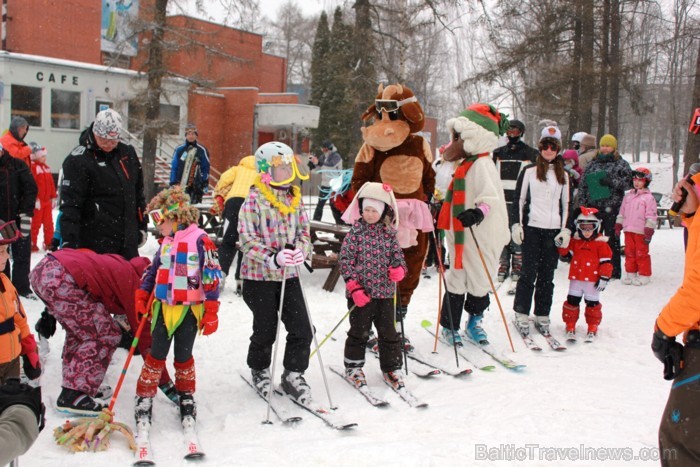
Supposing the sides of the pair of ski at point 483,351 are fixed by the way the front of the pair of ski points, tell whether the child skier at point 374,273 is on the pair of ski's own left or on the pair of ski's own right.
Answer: on the pair of ski's own right

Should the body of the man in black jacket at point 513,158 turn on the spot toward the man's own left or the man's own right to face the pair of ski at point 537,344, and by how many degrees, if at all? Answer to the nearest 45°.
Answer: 0° — they already face it

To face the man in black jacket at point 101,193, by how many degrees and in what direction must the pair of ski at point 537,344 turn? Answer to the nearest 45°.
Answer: approximately 90° to its right

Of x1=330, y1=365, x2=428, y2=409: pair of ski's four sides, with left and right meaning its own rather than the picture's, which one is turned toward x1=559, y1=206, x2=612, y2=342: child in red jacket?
left
